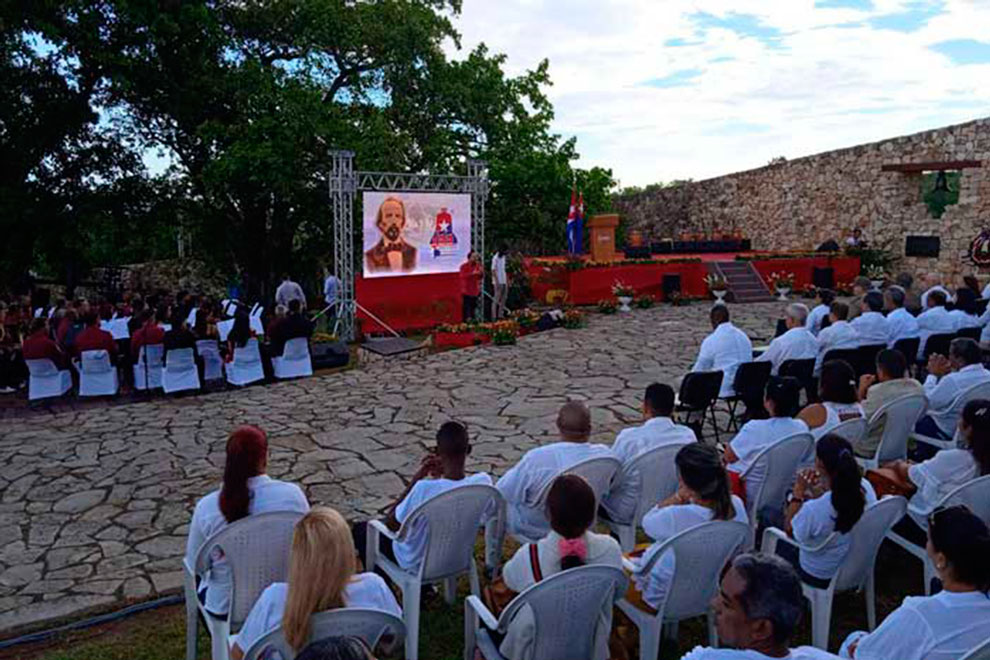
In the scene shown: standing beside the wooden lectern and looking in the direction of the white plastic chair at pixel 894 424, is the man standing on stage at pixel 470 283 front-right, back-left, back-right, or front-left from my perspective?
front-right

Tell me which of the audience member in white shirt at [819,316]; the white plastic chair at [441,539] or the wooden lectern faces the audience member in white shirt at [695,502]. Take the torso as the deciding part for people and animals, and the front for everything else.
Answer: the wooden lectern

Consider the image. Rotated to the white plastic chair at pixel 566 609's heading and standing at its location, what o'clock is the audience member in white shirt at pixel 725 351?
The audience member in white shirt is roughly at 2 o'clock from the white plastic chair.

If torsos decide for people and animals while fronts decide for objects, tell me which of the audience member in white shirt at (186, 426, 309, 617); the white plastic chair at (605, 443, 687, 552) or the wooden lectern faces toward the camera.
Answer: the wooden lectern

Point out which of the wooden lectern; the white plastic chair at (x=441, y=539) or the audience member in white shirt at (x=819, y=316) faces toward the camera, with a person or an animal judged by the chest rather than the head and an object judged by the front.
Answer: the wooden lectern

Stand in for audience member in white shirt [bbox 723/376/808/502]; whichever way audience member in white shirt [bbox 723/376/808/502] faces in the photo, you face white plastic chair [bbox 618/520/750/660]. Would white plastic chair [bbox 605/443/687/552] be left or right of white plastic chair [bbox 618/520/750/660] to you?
right

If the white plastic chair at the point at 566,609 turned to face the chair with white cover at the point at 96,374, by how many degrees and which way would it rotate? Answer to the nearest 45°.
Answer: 0° — it already faces it

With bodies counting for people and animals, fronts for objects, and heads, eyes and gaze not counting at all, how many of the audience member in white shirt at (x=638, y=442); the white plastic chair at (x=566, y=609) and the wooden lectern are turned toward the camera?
1

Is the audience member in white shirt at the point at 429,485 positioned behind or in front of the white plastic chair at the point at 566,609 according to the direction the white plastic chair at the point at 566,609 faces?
in front

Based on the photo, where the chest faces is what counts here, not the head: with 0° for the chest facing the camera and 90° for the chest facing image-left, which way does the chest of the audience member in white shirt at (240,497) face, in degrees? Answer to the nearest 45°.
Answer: approximately 180°

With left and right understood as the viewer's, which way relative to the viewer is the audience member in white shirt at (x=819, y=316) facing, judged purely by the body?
facing away from the viewer and to the left of the viewer

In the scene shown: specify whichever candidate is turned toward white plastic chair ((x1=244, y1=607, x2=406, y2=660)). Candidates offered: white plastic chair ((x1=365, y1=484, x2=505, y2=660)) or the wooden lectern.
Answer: the wooden lectern

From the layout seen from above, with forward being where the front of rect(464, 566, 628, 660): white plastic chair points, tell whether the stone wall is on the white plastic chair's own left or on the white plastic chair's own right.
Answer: on the white plastic chair's own right

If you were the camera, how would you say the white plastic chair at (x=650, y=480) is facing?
facing away from the viewer and to the left of the viewer

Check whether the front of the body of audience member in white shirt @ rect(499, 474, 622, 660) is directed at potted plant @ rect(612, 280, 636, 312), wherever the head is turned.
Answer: yes

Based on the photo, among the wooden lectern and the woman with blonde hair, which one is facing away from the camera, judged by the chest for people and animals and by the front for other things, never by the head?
the woman with blonde hair
